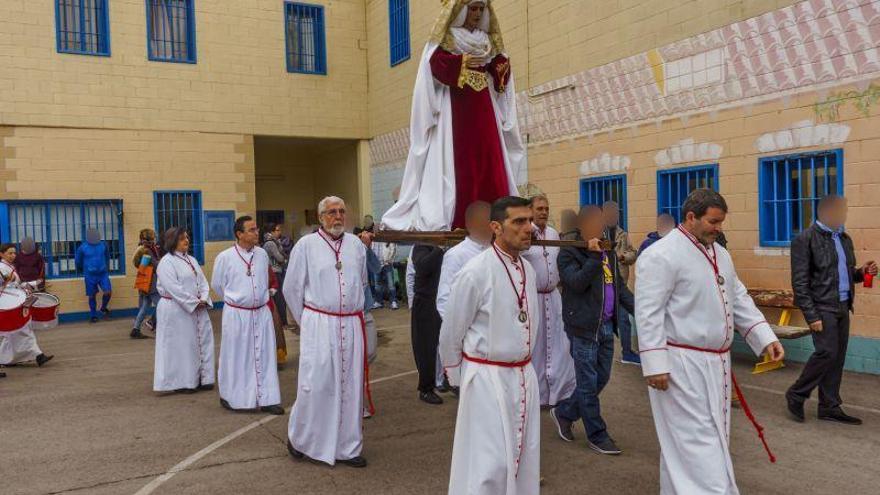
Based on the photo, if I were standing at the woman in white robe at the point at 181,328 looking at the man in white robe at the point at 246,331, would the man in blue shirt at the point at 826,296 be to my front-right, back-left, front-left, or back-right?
front-left

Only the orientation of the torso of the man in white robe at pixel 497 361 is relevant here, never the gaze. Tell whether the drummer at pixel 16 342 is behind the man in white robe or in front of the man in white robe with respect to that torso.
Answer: behind

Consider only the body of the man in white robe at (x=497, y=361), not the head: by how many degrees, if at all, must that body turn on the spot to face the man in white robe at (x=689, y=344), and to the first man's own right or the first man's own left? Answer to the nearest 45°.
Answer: approximately 45° to the first man's own left

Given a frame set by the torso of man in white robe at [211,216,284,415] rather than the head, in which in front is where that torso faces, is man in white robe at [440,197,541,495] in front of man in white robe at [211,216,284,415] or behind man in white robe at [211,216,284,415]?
in front

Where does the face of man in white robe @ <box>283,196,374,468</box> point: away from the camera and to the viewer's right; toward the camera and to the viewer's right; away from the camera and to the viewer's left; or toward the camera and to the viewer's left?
toward the camera and to the viewer's right

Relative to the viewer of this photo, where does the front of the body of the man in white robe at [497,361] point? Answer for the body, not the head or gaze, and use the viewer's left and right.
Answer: facing the viewer and to the right of the viewer

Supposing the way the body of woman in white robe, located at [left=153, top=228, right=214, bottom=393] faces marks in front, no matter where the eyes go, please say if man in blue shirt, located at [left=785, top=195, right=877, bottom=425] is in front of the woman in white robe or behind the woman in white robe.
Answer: in front

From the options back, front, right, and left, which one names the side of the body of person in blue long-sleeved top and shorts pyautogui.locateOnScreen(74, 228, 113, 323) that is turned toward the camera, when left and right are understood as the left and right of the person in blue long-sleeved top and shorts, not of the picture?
front

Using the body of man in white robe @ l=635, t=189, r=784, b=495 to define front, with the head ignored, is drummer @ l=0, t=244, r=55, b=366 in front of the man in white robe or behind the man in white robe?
behind

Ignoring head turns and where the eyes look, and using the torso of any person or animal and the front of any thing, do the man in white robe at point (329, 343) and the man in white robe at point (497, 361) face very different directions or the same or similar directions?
same or similar directions
